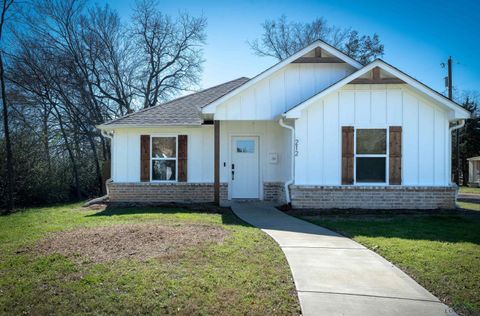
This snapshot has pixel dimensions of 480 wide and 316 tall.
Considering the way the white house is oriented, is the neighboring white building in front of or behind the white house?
behind

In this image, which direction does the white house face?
toward the camera
